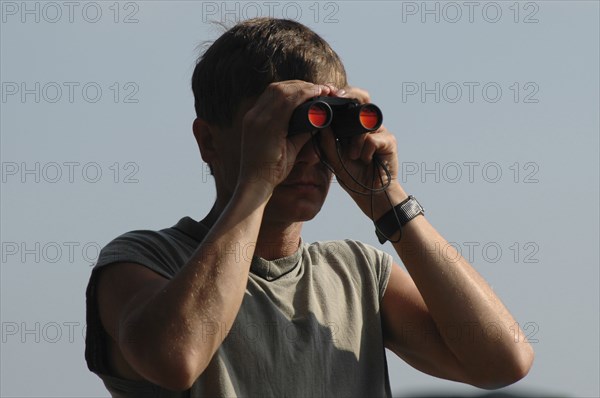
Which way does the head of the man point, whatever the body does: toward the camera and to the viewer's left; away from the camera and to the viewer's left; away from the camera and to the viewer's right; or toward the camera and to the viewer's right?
toward the camera and to the viewer's right

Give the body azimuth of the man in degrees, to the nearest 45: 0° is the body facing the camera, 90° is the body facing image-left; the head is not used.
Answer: approximately 315°
